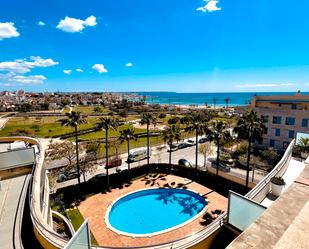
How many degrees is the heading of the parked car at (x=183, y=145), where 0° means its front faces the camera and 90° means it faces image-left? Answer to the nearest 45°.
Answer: approximately 45°

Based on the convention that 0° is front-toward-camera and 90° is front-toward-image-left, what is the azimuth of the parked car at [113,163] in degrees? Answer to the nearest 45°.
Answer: approximately 45°

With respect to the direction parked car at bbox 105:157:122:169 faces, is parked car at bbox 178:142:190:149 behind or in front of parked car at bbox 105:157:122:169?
behind

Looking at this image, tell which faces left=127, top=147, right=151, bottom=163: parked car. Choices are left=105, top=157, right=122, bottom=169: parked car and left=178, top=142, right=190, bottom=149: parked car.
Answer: left=178, top=142, right=190, bottom=149: parked car

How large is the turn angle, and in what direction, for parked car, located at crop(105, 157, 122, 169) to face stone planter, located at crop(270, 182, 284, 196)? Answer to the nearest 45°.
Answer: approximately 45° to its left

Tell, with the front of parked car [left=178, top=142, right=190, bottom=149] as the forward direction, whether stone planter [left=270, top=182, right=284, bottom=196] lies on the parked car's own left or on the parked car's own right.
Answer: on the parked car's own left

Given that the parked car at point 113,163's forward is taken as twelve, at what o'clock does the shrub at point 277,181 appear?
The shrub is roughly at 10 o'clock from the parked car.

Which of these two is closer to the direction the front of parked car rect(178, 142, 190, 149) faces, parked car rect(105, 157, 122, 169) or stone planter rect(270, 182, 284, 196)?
the parked car

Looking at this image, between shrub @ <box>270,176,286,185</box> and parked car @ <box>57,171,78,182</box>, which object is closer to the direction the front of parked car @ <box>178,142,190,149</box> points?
the parked car

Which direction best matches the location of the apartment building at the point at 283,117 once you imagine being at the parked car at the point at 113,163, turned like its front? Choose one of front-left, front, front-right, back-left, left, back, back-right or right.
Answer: back-left
